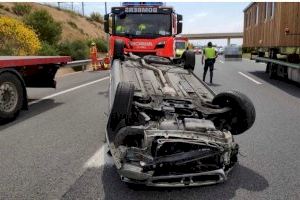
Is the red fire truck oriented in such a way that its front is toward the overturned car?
yes

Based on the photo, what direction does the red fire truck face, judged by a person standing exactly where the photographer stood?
facing the viewer

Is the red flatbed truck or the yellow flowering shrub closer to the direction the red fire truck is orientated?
the red flatbed truck

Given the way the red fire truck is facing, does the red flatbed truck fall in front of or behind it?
in front

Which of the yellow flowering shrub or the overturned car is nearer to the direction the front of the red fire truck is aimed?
the overturned car

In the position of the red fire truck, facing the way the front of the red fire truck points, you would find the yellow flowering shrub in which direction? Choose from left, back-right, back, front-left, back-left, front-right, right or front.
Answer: back-right
